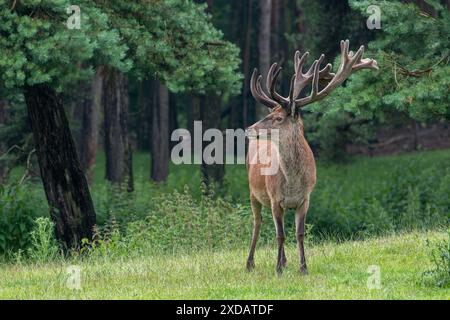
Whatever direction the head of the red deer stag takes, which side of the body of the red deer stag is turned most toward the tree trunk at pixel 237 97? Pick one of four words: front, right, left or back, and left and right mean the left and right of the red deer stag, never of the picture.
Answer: back

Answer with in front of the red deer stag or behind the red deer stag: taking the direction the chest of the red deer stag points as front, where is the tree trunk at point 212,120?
behind

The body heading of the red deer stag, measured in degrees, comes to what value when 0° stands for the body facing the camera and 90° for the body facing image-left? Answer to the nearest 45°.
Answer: approximately 0°

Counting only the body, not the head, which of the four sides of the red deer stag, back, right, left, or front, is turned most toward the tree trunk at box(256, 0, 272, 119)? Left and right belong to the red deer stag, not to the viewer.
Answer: back

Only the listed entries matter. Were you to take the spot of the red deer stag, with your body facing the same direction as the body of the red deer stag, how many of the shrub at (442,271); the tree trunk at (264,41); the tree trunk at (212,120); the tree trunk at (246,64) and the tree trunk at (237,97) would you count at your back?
4

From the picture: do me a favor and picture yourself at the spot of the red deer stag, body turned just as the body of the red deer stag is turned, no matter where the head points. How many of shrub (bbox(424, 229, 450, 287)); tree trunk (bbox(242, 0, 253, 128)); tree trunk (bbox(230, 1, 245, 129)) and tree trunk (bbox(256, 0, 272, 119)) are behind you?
3

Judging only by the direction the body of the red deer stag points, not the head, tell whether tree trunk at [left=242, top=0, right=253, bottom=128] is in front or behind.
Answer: behind

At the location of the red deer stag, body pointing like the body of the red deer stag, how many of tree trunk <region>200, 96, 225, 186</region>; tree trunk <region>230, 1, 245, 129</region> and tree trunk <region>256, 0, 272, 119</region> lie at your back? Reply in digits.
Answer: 3

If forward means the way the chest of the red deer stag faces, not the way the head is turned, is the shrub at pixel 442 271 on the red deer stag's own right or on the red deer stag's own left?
on the red deer stag's own left
